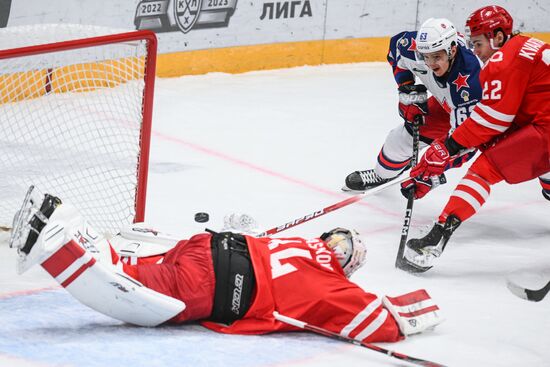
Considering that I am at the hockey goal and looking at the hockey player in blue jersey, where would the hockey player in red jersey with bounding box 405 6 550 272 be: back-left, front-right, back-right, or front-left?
front-right

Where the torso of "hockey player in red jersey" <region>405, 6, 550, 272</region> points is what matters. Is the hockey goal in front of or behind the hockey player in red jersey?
in front

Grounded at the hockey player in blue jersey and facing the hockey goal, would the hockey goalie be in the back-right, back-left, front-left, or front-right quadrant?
front-left

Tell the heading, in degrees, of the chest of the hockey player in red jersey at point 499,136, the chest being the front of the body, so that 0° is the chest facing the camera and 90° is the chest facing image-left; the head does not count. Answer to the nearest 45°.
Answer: approximately 90°

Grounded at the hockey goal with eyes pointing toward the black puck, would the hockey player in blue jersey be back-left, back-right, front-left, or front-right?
front-left

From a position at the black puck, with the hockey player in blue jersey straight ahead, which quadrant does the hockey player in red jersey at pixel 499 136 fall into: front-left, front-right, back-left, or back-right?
front-right

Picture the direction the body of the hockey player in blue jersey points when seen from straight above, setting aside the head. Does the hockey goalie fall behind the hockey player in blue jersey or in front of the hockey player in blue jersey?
in front

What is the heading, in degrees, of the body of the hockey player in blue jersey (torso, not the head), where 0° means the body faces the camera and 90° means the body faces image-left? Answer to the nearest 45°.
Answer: approximately 45°

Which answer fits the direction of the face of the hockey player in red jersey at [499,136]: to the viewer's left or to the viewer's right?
to the viewer's left

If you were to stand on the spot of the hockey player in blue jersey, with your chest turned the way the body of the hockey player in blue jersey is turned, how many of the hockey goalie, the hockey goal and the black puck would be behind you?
0

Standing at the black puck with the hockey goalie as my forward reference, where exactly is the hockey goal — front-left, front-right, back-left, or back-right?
back-right

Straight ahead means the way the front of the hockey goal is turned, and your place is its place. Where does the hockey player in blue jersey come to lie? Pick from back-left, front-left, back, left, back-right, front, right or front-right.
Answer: left

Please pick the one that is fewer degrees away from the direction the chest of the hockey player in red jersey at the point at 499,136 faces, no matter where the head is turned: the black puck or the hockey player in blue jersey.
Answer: the black puck

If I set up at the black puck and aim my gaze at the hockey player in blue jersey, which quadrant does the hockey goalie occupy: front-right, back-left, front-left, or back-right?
back-right

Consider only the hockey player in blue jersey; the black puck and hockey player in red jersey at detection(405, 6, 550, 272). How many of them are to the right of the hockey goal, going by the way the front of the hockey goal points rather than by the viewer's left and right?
0

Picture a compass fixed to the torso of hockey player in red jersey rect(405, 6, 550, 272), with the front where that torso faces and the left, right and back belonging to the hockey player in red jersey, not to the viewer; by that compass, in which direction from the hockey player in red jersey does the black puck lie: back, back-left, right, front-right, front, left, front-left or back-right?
front
